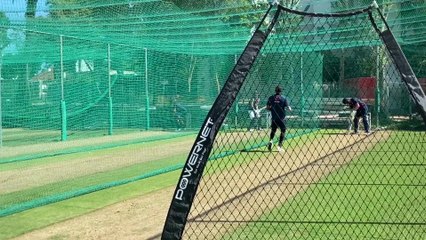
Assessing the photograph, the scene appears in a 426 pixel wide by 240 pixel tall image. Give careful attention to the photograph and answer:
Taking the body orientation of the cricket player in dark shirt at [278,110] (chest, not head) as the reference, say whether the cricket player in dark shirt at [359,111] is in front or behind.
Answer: in front

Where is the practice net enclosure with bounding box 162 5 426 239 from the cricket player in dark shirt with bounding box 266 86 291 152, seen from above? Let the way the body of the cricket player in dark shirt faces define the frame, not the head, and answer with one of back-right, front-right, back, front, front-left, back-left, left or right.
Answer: back

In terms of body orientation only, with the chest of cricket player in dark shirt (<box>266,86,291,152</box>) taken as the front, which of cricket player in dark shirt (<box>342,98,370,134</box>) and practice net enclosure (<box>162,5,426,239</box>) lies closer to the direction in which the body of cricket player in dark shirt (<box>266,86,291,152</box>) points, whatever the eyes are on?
the cricket player in dark shirt

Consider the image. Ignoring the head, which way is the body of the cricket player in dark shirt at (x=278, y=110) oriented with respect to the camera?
away from the camera
